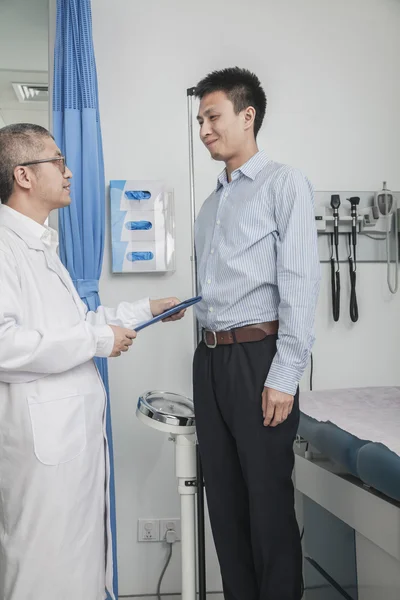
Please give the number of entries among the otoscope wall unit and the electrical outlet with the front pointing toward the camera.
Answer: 2

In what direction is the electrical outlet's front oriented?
toward the camera

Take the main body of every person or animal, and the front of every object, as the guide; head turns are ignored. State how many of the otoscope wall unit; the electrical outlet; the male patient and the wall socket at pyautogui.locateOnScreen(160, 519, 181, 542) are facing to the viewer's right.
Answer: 0

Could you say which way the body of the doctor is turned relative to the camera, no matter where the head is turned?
to the viewer's right

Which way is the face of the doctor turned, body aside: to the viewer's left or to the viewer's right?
to the viewer's right

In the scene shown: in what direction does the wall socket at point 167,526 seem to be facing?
toward the camera

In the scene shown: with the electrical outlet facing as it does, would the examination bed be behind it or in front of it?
in front

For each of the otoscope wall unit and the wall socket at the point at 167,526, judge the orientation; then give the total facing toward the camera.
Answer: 2

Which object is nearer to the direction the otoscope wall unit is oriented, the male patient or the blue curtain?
the male patient

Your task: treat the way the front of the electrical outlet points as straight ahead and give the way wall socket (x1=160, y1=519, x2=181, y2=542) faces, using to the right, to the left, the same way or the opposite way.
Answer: the same way

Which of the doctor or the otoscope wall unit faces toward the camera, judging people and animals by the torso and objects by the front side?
the otoscope wall unit

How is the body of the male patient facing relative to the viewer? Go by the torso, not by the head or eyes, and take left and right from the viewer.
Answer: facing the viewer and to the left of the viewer
